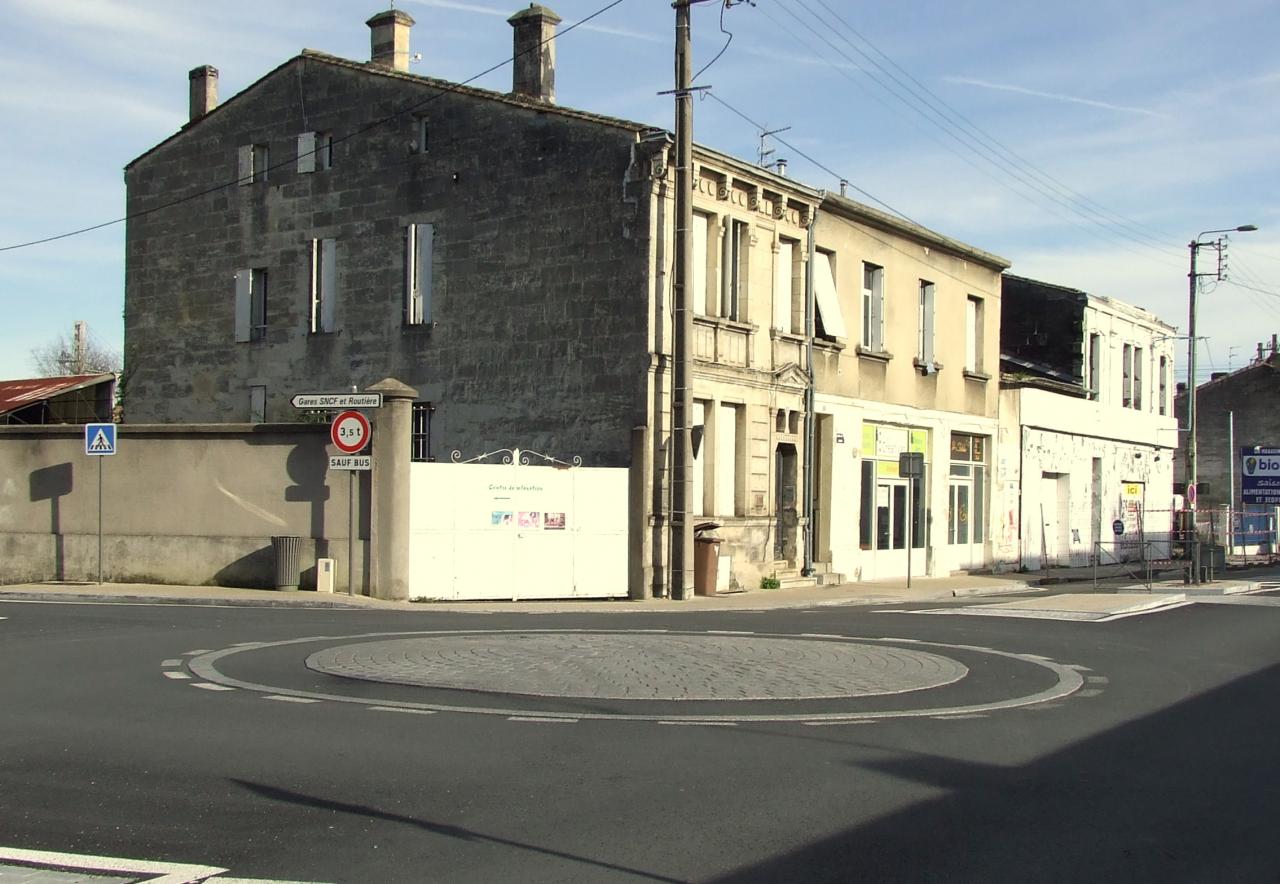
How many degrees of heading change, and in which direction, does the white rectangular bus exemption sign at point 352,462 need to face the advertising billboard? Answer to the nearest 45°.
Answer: approximately 135° to its left

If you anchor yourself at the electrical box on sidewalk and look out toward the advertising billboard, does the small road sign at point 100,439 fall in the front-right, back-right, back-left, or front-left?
back-left

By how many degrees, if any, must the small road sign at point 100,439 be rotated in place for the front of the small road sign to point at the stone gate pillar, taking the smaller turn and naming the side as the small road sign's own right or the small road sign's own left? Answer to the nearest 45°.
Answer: approximately 45° to the small road sign's own left

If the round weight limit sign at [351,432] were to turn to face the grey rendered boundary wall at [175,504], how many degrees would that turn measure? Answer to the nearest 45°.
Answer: approximately 135° to its right

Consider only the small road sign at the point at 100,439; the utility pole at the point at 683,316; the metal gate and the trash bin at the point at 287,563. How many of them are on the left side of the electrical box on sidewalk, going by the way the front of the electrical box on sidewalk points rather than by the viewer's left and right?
2

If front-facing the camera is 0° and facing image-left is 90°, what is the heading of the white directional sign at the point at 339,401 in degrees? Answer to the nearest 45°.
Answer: approximately 0°

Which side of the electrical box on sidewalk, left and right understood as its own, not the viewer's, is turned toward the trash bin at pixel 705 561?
left

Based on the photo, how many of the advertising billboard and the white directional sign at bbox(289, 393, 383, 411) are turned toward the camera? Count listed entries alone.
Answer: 2

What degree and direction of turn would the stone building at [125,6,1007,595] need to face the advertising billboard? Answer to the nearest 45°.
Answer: approximately 90° to its left
